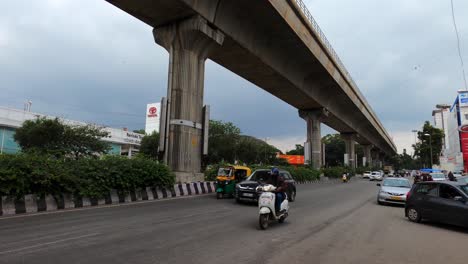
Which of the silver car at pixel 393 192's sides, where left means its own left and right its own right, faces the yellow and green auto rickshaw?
right

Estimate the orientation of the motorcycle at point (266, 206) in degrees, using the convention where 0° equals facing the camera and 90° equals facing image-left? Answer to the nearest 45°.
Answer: approximately 45°

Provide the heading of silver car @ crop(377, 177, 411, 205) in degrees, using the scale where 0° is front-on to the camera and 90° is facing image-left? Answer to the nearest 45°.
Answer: approximately 0°

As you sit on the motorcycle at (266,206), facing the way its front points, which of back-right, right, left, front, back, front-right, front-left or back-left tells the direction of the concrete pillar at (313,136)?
back-right

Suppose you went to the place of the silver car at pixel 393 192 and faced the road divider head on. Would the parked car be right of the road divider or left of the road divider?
left

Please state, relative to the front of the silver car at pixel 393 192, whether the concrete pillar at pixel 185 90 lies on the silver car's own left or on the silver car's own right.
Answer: on the silver car's own right

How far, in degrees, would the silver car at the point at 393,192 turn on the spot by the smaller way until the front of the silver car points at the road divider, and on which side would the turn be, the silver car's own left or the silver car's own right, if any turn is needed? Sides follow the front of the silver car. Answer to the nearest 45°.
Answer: approximately 45° to the silver car's own right
